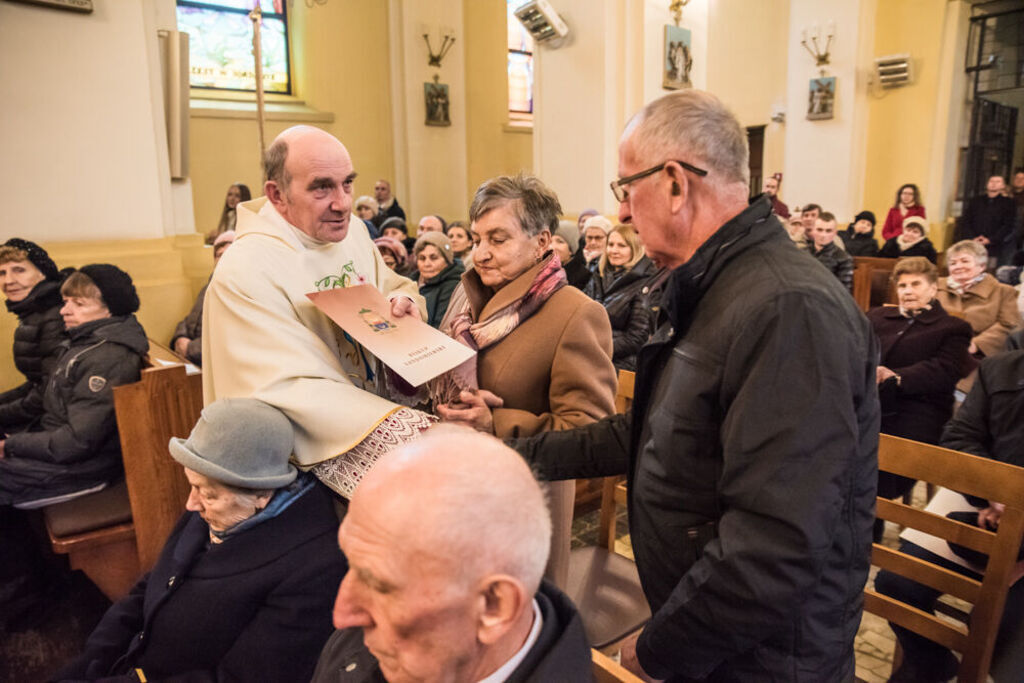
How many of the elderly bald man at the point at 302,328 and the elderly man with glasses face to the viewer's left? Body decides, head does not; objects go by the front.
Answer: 1

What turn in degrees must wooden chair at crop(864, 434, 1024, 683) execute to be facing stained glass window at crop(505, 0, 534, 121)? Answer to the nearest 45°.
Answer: approximately 90° to its right

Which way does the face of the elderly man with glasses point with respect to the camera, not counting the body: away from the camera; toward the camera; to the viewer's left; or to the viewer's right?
to the viewer's left

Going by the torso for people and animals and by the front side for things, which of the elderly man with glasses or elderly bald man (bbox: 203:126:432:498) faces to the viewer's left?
the elderly man with glasses

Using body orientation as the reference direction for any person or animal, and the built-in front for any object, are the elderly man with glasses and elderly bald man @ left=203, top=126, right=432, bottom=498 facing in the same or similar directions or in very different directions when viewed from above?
very different directions

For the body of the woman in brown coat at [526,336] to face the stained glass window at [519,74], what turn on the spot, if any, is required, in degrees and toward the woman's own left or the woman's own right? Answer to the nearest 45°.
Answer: approximately 135° to the woman's own right

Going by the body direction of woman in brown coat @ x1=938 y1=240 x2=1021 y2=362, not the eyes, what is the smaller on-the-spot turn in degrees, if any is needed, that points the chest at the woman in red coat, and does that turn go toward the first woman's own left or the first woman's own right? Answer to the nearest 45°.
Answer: approximately 135° to the first woman's own right

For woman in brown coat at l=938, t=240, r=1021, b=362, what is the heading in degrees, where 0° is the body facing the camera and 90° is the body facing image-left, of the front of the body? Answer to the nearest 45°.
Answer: approximately 45°

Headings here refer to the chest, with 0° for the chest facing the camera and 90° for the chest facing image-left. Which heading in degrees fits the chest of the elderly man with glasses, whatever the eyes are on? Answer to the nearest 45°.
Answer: approximately 90°

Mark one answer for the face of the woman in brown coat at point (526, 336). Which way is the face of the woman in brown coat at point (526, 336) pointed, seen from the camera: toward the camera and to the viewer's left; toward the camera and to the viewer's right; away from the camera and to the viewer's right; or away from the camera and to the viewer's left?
toward the camera and to the viewer's left

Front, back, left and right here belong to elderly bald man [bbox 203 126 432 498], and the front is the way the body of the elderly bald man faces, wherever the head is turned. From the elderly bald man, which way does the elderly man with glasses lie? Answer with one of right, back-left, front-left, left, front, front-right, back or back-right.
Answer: front
